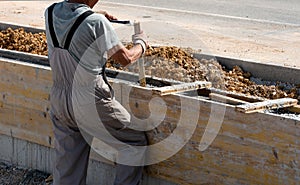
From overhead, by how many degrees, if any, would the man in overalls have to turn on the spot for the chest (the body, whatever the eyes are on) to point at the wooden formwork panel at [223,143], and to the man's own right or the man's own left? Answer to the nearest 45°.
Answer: approximately 45° to the man's own right

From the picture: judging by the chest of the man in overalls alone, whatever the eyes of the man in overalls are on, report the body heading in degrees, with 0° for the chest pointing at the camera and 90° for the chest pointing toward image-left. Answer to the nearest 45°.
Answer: approximately 225°
